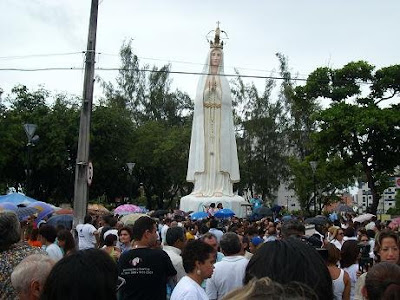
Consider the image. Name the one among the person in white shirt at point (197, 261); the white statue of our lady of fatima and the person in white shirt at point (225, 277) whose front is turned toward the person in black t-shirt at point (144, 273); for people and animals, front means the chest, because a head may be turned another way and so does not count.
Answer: the white statue of our lady of fatima

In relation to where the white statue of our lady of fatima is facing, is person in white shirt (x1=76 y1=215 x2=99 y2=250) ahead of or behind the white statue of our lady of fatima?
ahead

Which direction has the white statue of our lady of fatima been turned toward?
toward the camera

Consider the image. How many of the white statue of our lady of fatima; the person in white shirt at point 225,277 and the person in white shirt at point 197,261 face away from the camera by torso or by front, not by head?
1

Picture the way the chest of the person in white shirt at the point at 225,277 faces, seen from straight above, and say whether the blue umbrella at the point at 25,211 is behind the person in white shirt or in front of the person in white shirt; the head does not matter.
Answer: in front

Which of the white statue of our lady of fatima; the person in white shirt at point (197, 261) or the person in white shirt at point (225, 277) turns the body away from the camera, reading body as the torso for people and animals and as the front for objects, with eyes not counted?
the person in white shirt at point (225, 277)

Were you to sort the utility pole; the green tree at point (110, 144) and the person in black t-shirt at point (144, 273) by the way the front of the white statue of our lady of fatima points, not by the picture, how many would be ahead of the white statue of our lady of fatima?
2

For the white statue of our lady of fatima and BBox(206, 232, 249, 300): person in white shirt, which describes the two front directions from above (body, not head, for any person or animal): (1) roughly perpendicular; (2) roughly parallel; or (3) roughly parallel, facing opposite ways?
roughly parallel, facing opposite ways

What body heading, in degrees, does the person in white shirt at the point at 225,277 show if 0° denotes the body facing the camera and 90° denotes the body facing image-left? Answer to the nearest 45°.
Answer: approximately 180°

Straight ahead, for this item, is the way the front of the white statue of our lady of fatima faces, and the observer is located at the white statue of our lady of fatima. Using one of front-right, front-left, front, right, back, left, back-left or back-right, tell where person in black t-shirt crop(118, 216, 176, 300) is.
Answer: front
